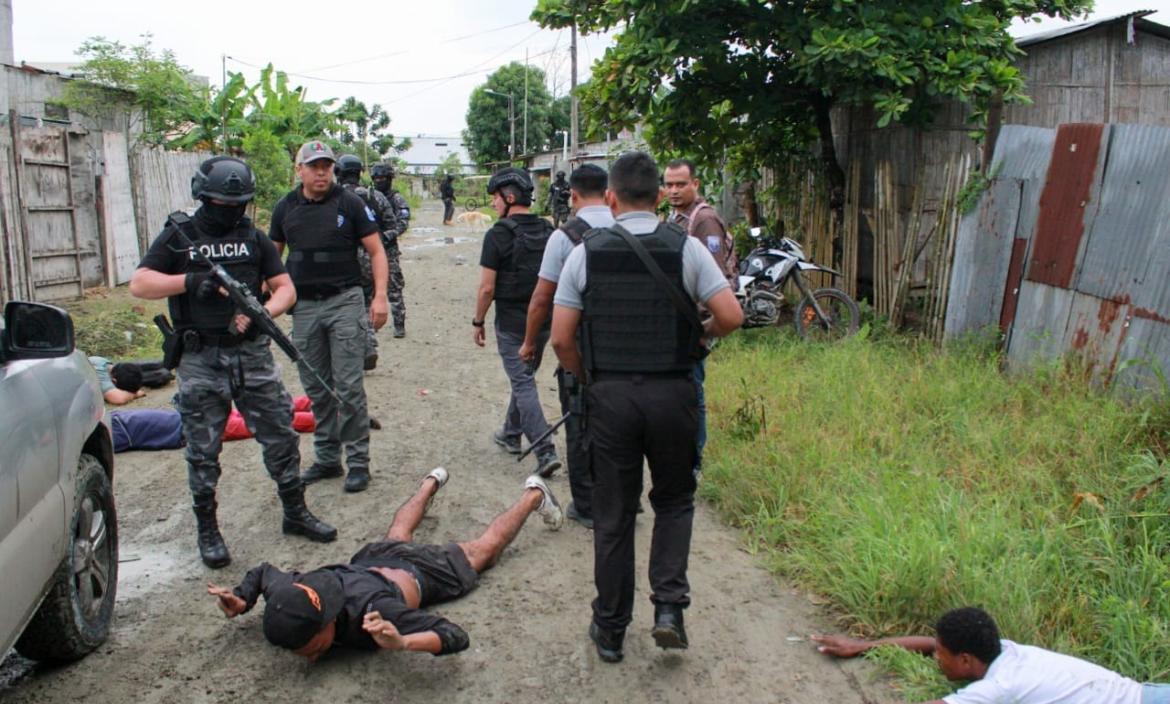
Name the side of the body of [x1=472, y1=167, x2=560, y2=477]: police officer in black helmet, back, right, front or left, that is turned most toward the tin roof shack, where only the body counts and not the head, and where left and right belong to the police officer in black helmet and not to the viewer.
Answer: right

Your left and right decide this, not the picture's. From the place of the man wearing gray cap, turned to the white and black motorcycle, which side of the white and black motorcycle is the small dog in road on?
left

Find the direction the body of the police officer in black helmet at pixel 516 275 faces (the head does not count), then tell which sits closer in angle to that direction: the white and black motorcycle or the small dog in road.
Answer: the small dog in road

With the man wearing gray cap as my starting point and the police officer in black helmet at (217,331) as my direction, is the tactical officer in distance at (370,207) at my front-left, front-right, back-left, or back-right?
back-right

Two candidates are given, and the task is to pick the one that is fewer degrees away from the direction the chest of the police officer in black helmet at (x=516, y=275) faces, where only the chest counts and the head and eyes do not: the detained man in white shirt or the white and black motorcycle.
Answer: the white and black motorcycle

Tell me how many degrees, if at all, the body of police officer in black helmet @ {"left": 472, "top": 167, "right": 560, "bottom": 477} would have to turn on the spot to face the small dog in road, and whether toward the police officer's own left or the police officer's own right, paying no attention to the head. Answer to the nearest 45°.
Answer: approximately 45° to the police officer's own right

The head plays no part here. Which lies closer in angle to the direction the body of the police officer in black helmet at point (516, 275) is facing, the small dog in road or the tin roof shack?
the small dog in road

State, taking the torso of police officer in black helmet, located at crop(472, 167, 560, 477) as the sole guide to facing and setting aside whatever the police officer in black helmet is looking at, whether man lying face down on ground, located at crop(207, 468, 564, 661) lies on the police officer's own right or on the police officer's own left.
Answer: on the police officer's own left

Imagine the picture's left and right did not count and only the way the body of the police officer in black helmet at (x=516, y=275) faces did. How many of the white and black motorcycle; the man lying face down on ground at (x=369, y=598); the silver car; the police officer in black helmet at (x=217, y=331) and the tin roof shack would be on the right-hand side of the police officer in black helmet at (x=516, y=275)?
2

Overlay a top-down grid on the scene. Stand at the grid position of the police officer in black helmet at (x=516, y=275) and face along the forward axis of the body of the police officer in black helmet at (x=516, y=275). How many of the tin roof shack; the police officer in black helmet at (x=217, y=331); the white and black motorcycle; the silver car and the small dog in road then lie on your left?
2

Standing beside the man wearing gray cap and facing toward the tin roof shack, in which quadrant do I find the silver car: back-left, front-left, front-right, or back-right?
back-right

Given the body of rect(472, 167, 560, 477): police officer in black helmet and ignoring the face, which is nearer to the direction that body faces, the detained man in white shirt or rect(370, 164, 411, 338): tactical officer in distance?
the tactical officer in distance

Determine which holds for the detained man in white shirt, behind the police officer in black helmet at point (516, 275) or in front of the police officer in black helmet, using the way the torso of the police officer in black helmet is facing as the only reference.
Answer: behind

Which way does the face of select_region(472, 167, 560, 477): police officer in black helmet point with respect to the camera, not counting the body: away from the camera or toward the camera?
away from the camera

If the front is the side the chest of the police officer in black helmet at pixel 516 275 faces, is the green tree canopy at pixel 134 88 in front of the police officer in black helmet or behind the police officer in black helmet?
in front

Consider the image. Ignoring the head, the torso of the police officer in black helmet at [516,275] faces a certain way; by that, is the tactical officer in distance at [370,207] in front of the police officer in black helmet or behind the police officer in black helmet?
in front

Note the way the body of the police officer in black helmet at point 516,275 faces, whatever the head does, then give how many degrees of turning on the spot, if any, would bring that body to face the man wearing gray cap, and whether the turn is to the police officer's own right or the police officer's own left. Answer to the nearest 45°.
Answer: approximately 45° to the police officer's own left

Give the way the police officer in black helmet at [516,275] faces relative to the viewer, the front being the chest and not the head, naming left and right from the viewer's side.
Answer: facing away from the viewer and to the left of the viewer

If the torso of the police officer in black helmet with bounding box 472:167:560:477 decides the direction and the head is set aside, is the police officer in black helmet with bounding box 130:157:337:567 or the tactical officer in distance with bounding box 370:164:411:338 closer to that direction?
the tactical officer in distance

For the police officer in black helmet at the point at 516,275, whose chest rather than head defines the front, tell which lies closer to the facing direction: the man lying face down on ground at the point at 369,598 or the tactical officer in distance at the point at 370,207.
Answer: the tactical officer in distance

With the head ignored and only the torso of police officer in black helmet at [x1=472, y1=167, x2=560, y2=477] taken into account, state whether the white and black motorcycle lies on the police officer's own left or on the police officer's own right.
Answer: on the police officer's own right

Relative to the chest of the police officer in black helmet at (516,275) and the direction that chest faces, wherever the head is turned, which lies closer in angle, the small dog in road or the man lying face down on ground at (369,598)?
the small dog in road
